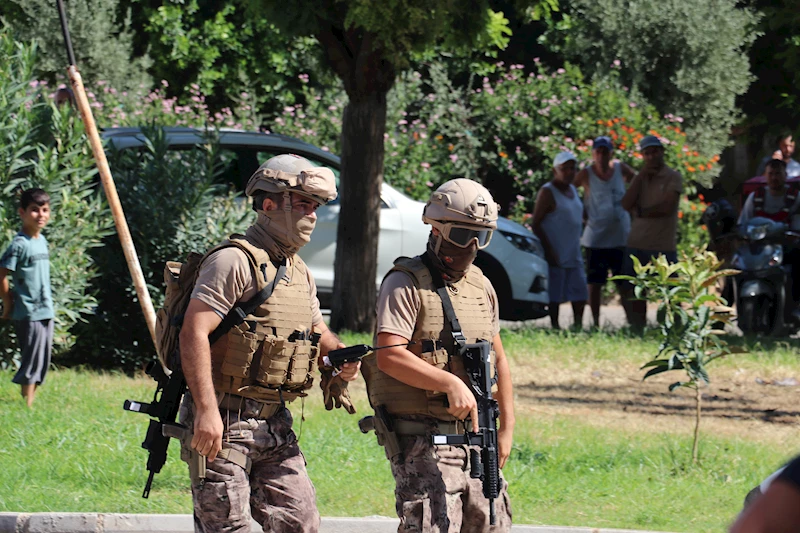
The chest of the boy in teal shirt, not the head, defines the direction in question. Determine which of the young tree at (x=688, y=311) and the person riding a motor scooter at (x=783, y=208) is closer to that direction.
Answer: the young tree

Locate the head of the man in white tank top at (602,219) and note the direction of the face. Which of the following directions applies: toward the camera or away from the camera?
toward the camera

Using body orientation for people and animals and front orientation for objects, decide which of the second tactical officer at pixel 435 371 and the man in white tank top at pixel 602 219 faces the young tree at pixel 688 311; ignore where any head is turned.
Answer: the man in white tank top

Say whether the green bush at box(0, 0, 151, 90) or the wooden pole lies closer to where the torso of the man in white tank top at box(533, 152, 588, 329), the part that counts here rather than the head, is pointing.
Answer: the wooden pole

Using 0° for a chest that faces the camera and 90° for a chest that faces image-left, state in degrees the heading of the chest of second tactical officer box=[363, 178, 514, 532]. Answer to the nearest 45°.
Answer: approximately 315°

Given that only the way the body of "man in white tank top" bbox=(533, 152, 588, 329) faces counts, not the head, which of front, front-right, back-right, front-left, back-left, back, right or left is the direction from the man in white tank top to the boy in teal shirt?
right

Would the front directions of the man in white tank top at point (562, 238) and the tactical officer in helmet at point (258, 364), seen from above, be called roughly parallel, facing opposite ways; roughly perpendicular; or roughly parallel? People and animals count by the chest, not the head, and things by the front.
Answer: roughly parallel

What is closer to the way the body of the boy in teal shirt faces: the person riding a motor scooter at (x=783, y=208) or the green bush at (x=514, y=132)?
the person riding a motor scooter

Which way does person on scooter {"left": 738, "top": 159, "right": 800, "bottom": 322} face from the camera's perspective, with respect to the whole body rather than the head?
toward the camera

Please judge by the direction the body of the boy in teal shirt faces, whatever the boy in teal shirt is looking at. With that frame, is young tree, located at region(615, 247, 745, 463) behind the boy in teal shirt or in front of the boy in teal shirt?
in front

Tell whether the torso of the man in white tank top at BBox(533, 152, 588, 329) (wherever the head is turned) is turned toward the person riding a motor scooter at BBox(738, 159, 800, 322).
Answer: no

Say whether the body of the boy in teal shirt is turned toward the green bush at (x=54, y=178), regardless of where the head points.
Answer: no

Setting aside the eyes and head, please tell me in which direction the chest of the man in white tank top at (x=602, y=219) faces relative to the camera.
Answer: toward the camera

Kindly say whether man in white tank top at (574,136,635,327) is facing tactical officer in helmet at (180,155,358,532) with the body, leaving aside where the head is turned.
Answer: yes

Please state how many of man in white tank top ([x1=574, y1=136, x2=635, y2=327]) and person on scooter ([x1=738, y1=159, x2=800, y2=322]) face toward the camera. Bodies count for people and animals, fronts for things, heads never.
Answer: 2

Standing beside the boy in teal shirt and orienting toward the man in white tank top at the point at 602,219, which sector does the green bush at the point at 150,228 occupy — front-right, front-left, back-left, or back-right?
front-left
